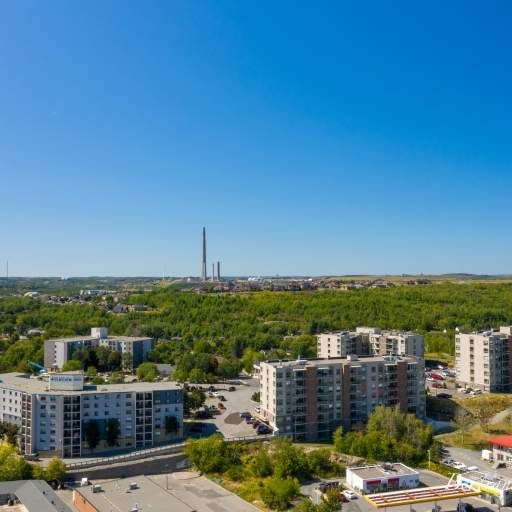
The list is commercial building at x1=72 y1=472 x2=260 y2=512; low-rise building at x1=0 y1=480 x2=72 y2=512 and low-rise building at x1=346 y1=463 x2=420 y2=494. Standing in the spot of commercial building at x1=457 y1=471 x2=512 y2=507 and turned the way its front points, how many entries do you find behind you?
0

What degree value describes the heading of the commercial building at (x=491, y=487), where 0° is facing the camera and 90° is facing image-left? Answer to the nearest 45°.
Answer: approximately 45°

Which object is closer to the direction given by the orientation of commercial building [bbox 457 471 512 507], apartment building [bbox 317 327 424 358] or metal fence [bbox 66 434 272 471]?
the metal fence

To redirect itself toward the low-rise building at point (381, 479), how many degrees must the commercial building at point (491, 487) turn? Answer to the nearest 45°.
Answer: approximately 45° to its right

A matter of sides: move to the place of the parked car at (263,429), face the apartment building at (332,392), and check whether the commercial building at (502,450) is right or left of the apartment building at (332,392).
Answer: right

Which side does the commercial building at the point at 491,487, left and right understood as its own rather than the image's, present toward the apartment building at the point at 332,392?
right

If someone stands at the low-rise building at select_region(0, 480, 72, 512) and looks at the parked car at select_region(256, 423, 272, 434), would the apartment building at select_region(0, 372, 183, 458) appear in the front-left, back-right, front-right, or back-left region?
front-left

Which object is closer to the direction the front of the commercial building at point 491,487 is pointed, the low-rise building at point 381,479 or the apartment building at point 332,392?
the low-rise building

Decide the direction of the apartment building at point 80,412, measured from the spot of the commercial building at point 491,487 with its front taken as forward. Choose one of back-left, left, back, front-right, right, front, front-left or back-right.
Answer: front-right

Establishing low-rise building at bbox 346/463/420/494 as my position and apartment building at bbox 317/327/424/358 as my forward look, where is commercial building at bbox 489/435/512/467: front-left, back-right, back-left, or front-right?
front-right

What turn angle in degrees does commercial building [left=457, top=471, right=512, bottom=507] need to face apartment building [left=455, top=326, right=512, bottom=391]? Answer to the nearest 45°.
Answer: approximately 135° to its right

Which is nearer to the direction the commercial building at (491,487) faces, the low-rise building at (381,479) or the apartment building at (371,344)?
the low-rise building

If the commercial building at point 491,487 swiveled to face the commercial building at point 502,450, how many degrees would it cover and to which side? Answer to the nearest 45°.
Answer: approximately 135° to its right

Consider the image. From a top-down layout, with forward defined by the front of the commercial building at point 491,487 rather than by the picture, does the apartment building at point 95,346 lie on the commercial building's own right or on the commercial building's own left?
on the commercial building's own right

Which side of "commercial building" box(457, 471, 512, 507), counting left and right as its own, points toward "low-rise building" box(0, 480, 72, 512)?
front

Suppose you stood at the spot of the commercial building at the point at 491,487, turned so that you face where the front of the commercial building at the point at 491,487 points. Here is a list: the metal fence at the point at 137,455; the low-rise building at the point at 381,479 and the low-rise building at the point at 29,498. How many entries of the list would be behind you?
0
